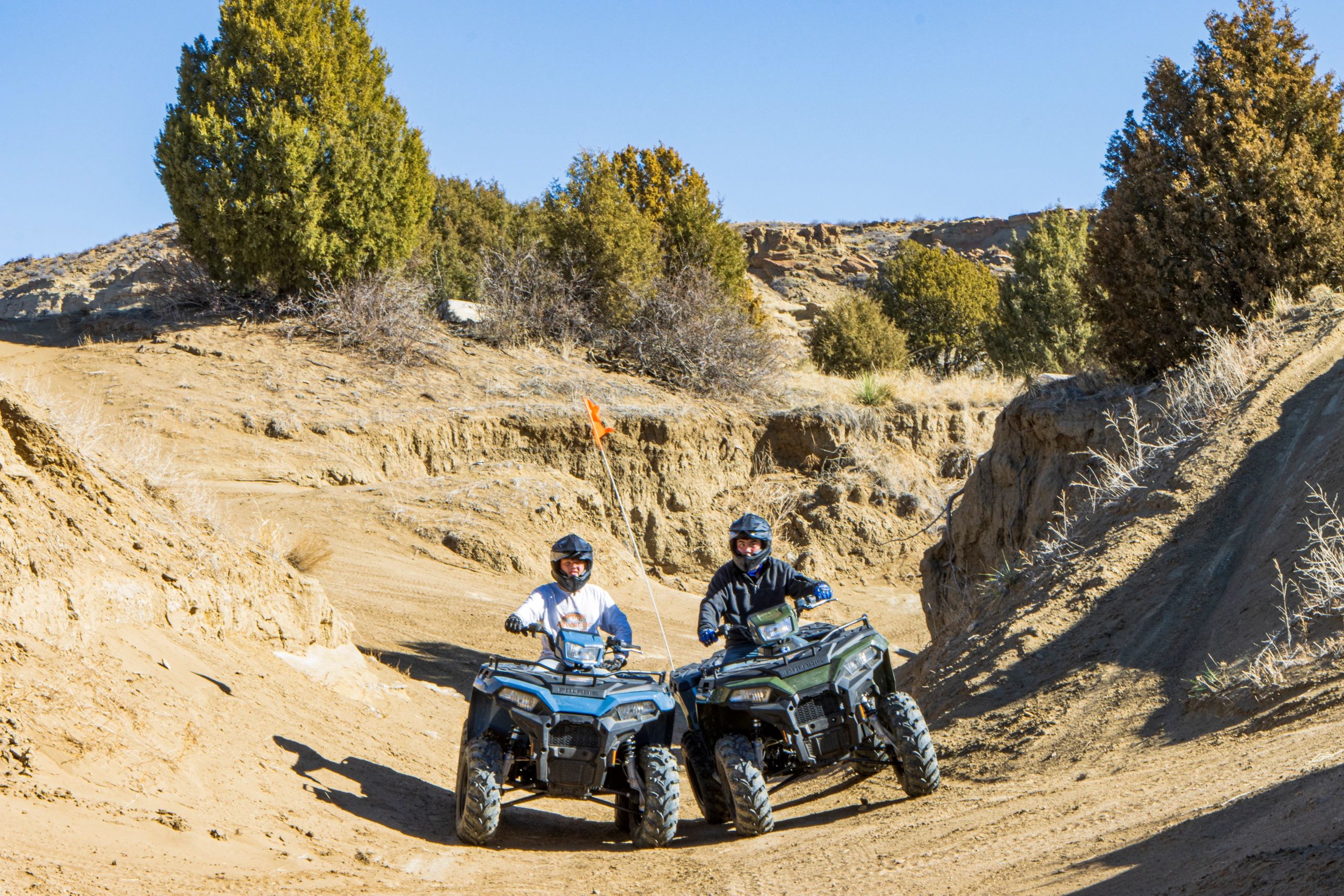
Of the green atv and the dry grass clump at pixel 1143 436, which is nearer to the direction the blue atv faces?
the green atv

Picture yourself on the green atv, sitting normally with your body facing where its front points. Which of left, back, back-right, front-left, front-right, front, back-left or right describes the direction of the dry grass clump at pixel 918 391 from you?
back-left

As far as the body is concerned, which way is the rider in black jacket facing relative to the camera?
toward the camera

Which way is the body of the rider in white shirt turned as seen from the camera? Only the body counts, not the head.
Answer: toward the camera

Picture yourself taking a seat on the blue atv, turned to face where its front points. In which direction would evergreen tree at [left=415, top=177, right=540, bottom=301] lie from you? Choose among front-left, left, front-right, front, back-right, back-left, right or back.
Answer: back

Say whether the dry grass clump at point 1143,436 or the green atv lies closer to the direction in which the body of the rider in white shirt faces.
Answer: the green atv

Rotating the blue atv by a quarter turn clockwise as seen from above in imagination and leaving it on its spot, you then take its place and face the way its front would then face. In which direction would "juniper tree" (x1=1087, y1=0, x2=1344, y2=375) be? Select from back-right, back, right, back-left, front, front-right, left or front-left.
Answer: back-right

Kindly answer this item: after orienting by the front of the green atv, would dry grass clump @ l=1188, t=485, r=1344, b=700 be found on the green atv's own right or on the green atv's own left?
on the green atv's own left

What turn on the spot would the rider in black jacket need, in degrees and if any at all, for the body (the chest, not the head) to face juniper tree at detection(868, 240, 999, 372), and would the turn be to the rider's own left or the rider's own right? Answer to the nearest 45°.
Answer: approximately 180°

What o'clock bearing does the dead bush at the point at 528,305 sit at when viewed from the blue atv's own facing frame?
The dead bush is roughly at 6 o'clock from the blue atv.

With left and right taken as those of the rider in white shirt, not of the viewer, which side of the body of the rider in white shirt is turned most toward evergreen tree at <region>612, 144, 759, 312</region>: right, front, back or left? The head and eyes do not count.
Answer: back

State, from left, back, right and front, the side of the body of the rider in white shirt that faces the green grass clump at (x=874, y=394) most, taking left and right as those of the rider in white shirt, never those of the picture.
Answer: back
